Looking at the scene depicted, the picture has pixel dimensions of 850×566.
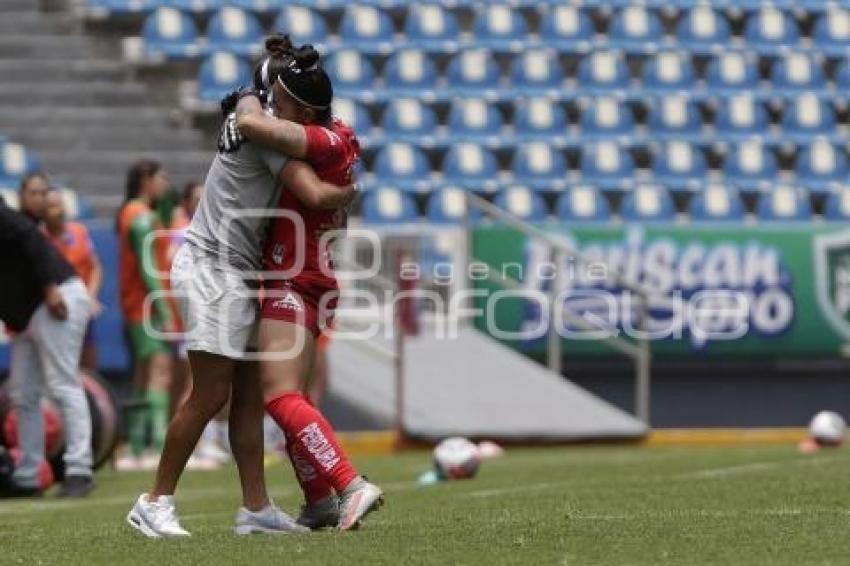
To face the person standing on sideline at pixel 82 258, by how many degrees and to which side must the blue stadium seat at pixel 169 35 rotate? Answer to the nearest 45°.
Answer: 0° — it already faces them

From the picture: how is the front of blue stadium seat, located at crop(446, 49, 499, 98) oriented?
toward the camera

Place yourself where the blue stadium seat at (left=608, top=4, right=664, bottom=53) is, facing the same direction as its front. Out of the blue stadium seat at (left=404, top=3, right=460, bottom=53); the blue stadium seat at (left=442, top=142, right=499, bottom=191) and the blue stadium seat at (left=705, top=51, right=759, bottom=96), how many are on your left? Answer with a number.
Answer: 1

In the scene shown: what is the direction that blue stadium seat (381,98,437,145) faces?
toward the camera

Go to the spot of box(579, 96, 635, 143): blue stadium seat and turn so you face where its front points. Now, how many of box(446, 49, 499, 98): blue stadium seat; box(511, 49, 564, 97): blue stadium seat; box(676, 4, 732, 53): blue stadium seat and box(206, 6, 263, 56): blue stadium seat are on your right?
3

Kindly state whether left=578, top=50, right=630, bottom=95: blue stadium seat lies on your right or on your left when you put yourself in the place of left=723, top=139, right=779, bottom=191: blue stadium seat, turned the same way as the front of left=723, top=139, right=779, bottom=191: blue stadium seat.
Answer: on your right

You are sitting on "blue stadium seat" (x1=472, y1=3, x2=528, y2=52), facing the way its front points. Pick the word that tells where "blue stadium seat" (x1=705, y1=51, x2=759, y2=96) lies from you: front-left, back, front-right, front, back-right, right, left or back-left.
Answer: left

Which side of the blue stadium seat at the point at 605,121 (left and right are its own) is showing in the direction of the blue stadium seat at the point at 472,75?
right

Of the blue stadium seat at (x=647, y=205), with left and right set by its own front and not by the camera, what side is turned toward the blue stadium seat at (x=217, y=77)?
right
